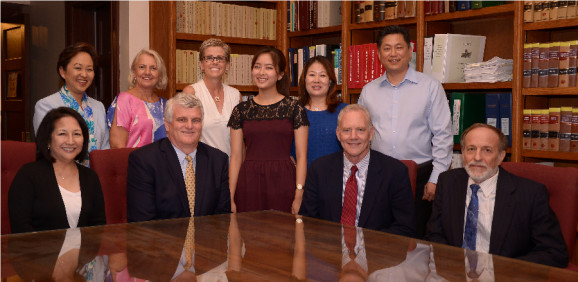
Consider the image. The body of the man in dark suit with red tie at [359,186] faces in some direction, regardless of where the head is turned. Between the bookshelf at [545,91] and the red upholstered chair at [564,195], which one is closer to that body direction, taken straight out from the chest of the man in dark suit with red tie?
the red upholstered chair

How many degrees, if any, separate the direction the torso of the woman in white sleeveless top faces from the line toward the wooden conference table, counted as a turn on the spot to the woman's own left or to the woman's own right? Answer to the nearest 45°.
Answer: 0° — they already face it

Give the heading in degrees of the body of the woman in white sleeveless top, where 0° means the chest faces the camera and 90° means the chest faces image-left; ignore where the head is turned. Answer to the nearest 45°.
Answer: approximately 0°

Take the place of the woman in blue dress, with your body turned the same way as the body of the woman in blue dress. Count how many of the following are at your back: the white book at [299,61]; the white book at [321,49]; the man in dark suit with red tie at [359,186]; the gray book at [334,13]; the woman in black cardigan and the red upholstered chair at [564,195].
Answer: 3

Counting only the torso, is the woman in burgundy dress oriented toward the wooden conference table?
yes

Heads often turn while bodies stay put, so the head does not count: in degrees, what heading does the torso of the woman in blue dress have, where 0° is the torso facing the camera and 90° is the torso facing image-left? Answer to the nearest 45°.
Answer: approximately 0°
